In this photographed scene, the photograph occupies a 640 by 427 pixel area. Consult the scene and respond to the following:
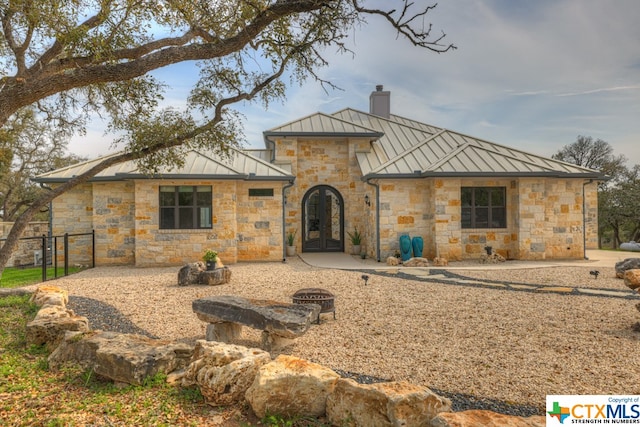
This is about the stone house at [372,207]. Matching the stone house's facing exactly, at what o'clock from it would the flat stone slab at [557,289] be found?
The flat stone slab is roughly at 11 o'clock from the stone house.

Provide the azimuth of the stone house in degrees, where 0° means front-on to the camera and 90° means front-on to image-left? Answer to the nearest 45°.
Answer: approximately 0°

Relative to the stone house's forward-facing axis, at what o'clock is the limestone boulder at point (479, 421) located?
The limestone boulder is roughly at 12 o'clock from the stone house.

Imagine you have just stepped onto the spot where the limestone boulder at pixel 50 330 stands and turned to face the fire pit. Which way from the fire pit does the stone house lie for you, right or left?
left

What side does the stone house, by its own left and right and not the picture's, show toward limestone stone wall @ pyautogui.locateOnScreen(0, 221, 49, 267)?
right

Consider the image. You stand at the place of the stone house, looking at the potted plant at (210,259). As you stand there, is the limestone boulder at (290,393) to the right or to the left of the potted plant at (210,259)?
left

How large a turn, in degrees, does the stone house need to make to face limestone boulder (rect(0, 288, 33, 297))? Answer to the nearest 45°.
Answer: approximately 45° to its right

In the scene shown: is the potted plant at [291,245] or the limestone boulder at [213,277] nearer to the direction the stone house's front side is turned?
the limestone boulder

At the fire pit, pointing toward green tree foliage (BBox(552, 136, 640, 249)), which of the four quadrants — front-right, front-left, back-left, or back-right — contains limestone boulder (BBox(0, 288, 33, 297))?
back-left

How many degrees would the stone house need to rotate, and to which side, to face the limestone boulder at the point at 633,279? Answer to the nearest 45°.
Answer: approximately 45° to its left
